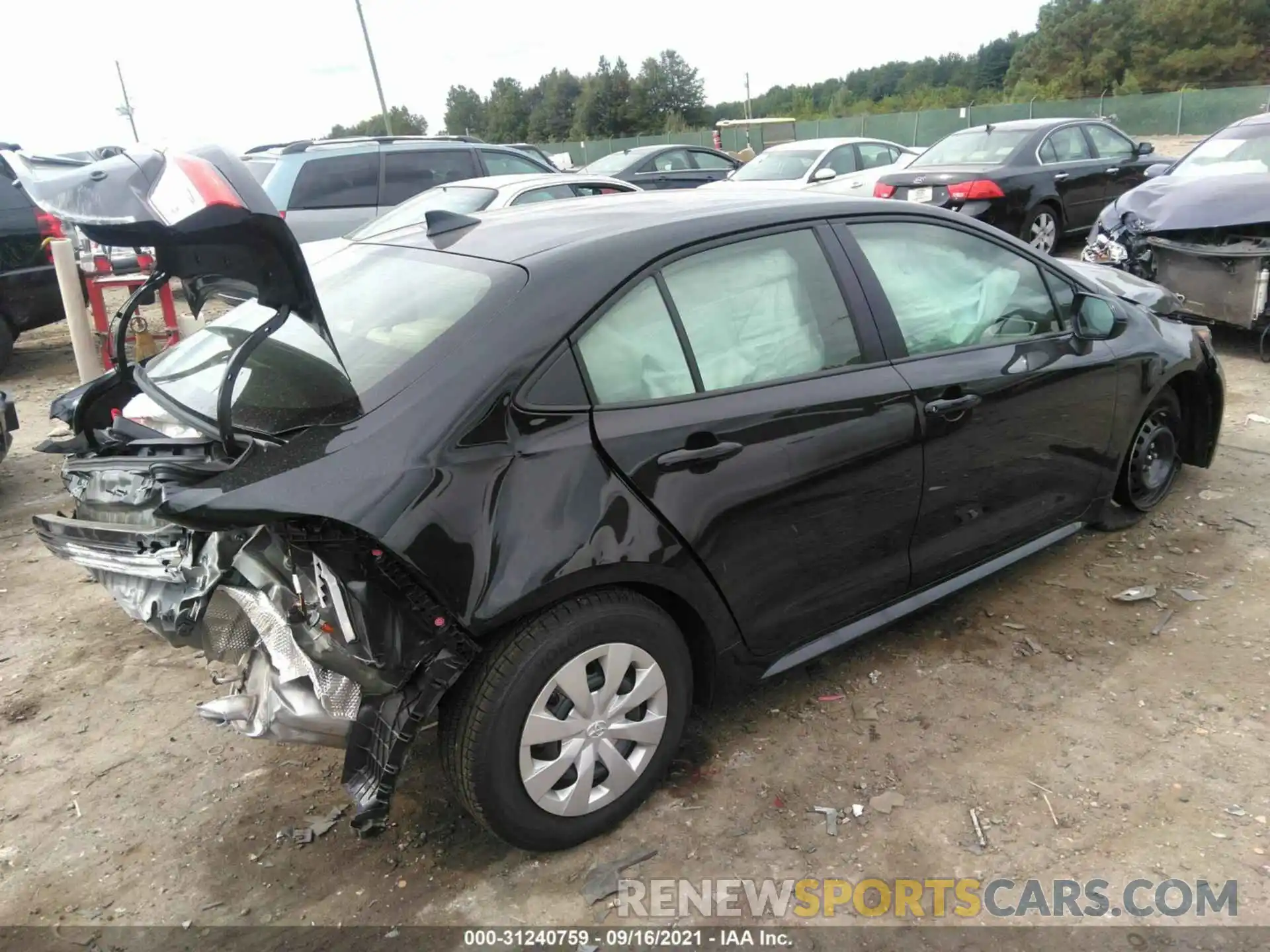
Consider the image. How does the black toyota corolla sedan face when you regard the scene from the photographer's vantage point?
facing away from the viewer and to the right of the viewer

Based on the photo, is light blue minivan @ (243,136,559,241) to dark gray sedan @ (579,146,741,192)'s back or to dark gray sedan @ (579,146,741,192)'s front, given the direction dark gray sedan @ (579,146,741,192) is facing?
to the back

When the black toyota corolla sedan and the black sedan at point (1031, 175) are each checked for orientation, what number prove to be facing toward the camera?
0

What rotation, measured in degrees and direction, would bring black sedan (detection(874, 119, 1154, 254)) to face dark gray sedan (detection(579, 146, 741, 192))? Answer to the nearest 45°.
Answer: approximately 90° to its left

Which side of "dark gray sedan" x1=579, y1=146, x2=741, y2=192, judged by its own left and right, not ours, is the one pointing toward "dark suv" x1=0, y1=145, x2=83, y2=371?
back

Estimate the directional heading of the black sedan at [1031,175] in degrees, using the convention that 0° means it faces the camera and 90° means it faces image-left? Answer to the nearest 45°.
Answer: approximately 225°

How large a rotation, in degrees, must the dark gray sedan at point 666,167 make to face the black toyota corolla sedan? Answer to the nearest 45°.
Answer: approximately 135° to its right
